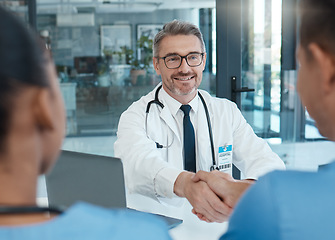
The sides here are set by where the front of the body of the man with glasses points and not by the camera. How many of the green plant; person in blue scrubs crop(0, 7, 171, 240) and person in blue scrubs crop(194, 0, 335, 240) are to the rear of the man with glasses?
1

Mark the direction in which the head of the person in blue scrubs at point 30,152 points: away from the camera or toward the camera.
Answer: away from the camera

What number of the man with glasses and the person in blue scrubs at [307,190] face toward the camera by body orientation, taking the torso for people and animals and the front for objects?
1

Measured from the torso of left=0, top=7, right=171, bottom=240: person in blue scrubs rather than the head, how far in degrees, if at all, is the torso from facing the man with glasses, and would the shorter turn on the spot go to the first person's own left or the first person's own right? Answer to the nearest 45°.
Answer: approximately 45° to the first person's own left

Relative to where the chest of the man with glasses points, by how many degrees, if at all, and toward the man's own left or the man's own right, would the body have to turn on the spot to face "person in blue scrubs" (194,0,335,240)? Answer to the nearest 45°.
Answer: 0° — they already face them

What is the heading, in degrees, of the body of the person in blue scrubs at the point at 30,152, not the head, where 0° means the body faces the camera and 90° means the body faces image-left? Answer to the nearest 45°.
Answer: approximately 225°

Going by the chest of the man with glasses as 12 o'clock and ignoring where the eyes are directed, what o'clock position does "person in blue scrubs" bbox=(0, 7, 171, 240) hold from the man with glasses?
The person in blue scrubs is roughly at 12 o'clock from the man with glasses.

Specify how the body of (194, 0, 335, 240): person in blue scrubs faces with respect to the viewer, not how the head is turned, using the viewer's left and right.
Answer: facing away from the viewer and to the left of the viewer

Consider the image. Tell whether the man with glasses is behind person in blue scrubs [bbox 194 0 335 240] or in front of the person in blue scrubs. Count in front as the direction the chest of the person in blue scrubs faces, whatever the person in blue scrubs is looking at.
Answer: in front

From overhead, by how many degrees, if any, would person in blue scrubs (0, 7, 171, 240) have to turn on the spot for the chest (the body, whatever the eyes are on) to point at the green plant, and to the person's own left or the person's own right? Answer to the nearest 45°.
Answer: approximately 45° to the person's own left

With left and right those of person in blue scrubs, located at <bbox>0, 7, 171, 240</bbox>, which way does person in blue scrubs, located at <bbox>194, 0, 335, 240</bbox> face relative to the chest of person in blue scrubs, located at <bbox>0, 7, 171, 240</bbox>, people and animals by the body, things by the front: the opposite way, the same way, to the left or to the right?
to the left

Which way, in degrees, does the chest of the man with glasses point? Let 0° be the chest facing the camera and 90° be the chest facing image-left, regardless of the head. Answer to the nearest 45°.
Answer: approximately 0°
